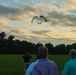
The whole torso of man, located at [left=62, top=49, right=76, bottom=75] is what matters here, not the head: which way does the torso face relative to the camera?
away from the camera

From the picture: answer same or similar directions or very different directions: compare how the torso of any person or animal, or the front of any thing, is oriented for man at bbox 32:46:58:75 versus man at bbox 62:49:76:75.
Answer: same or similar directions

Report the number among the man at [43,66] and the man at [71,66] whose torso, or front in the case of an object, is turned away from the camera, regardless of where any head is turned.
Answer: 2

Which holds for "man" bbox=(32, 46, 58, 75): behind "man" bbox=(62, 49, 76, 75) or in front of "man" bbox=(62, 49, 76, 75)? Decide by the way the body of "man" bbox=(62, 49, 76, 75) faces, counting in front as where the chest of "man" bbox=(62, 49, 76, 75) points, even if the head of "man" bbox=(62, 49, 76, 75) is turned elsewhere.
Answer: behind

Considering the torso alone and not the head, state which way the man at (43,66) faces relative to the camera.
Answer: away from the camera

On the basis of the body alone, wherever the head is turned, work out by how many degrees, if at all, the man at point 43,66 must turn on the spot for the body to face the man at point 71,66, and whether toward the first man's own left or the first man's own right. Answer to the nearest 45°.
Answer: approximately 45° to the first man's own right
